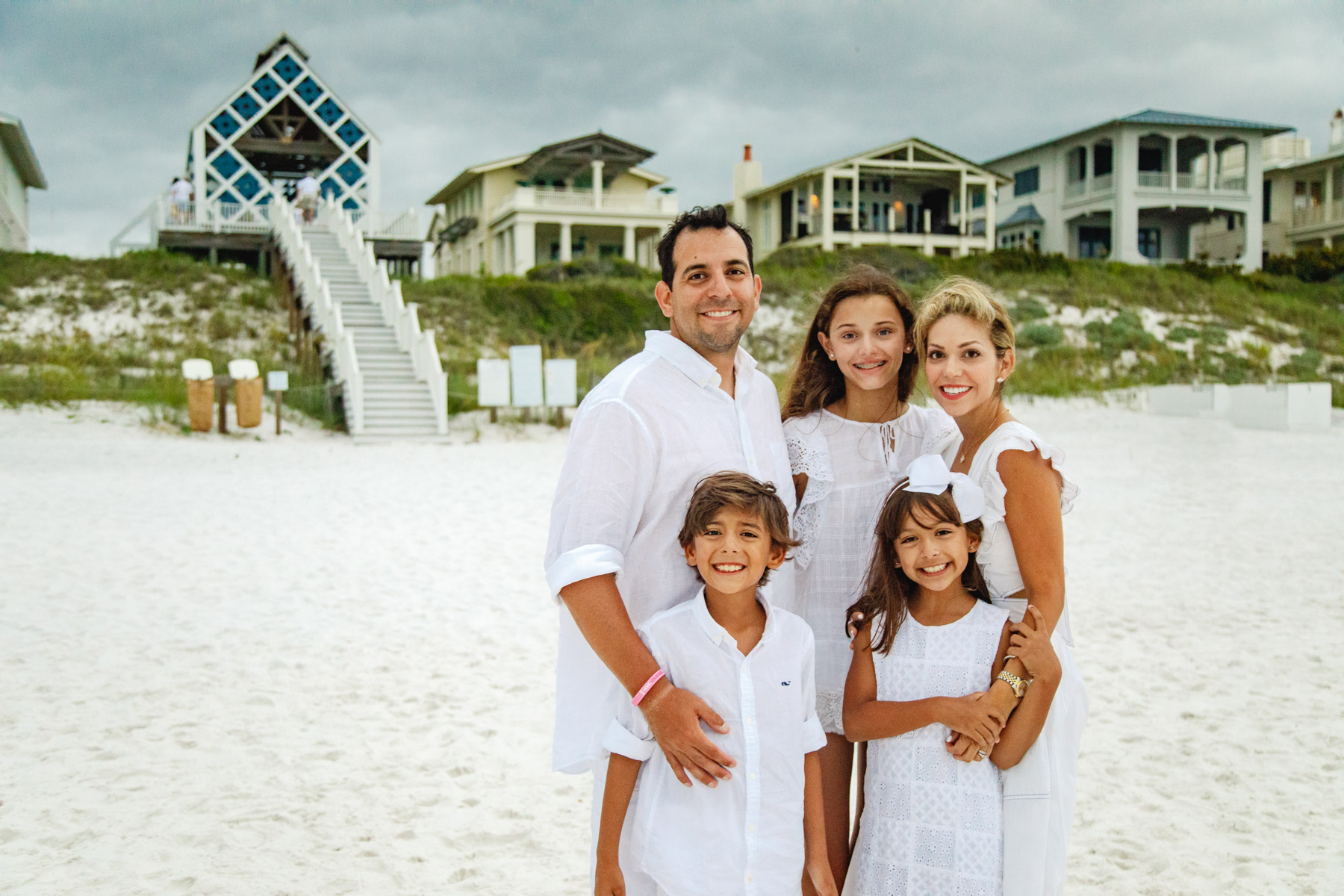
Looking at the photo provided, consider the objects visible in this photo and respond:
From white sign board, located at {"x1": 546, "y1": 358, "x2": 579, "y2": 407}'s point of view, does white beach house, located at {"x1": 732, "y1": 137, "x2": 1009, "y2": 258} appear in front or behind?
behind

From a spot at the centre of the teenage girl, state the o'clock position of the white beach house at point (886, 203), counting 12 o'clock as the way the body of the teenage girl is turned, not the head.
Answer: The white beach house is roughly at 6 o'clock from the teenage girl.

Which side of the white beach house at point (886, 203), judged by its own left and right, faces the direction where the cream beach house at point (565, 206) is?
right

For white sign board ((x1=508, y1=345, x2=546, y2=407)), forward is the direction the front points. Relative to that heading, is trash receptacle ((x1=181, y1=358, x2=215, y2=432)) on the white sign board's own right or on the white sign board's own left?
on the white sign board's own right

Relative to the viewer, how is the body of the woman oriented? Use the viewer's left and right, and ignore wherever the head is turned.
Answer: facing the viewer and to the left of the viewer

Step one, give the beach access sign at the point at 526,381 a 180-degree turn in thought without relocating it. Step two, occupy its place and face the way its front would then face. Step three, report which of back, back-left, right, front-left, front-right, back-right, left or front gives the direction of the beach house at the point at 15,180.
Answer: front-left

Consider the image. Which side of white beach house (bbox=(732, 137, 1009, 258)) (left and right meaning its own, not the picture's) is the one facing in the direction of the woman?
front

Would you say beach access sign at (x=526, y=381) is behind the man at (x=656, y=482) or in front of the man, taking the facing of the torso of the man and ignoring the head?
behind

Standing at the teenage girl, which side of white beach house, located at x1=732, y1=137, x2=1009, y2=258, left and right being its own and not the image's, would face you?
front

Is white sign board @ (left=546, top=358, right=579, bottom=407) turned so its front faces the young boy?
yes
